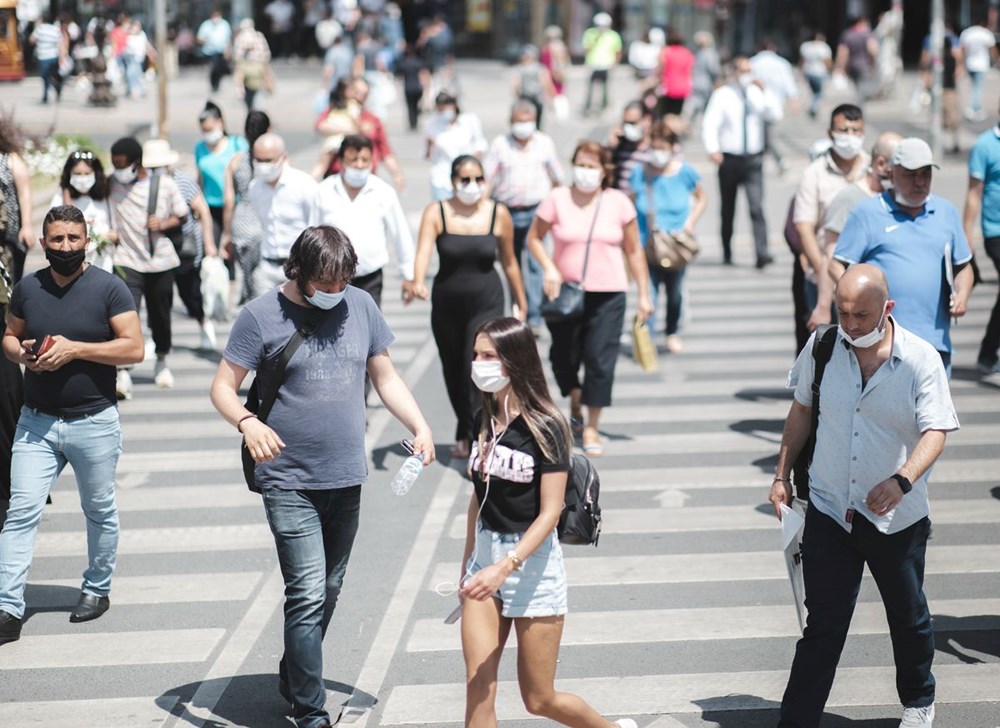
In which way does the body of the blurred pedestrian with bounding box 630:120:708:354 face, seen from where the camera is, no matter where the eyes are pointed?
toward the camera

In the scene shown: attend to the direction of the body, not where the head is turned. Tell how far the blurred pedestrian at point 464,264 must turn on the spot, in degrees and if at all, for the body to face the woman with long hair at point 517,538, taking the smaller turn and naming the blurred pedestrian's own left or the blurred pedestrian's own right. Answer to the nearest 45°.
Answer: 0° — they already face them

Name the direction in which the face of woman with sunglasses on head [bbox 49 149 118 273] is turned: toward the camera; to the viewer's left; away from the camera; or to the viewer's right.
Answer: toward the camera

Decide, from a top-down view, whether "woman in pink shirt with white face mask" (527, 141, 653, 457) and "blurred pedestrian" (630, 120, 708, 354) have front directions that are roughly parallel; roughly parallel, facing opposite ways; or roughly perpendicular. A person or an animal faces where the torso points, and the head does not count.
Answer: roughly parallel

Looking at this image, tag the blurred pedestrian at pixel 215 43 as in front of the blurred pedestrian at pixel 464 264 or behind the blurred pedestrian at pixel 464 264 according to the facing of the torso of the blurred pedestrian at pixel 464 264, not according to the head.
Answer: behind

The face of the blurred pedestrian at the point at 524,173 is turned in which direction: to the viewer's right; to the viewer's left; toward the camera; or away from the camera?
toward the camera

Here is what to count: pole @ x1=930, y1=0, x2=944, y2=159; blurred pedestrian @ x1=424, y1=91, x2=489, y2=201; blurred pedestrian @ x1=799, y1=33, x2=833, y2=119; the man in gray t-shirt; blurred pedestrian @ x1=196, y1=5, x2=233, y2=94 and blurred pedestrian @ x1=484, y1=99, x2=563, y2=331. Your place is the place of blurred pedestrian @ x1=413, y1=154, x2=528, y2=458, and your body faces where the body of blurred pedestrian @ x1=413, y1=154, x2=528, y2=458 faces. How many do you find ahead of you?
1

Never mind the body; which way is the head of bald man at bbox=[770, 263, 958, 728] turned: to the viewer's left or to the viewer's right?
to the viewer's left

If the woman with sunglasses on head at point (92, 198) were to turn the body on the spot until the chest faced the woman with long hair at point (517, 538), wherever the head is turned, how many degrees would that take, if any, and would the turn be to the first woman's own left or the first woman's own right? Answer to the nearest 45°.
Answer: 0° — they already face them

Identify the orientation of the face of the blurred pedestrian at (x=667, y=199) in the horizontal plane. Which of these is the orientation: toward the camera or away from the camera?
toward the camera

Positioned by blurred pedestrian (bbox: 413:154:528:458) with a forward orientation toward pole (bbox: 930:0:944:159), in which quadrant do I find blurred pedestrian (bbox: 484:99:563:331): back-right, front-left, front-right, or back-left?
front-left

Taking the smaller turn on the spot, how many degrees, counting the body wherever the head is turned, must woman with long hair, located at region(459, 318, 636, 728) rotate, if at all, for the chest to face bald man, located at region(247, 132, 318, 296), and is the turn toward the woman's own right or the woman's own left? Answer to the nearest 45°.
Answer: approximately 135° to the woman's own right

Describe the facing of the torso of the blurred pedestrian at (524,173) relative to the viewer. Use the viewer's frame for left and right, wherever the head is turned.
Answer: facing the viewer

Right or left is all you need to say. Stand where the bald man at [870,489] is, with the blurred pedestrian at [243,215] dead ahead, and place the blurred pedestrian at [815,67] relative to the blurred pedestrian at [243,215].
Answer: right

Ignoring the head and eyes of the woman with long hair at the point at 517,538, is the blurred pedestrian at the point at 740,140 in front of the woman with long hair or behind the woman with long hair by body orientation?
behind

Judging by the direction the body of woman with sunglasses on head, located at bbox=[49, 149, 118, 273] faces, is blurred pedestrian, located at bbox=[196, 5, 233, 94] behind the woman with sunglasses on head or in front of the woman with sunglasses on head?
behind

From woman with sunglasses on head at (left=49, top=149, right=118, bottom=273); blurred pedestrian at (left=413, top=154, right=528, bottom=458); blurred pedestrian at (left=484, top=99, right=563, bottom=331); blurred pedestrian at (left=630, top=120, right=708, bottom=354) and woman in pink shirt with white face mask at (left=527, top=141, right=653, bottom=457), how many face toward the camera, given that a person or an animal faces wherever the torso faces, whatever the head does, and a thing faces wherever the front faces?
5

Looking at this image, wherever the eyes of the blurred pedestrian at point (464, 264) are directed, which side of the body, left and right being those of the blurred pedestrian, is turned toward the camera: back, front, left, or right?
front
